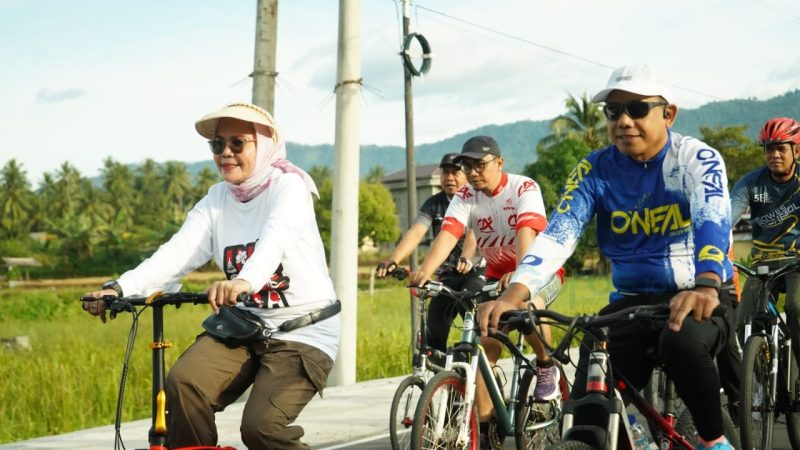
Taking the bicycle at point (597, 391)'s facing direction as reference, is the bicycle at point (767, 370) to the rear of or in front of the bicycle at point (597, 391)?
to the rear

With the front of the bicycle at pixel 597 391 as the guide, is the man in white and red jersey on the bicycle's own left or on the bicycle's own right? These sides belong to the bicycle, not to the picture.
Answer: on the bicycle's own right

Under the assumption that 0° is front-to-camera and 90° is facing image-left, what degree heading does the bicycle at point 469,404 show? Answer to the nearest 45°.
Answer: approximately 45°

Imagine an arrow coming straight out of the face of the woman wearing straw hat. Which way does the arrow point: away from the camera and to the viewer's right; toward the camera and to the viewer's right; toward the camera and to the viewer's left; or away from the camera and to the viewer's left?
toward the camera and to the viewer's left

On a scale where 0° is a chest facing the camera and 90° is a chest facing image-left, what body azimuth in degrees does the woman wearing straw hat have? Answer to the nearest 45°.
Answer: approximately 45°

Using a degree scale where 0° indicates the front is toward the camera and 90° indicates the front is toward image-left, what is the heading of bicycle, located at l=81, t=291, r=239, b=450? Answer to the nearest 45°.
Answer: approximately 45°

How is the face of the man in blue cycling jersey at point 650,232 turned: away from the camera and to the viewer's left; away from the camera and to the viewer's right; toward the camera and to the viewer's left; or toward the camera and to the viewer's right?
toward the camera and to the viewer's left

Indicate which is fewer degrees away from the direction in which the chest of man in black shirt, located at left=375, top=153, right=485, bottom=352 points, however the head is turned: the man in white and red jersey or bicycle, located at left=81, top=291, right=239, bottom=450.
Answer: the bicycle

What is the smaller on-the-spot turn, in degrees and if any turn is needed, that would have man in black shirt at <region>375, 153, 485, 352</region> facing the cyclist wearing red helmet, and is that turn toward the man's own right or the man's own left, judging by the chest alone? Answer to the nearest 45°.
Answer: approximately 135° to the man's own left

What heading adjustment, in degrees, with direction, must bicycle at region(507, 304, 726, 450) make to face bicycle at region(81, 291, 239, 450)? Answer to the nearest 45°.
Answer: approximately 45° to its right

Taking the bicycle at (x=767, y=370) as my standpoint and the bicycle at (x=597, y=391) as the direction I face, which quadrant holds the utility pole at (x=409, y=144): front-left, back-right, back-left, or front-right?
back-right

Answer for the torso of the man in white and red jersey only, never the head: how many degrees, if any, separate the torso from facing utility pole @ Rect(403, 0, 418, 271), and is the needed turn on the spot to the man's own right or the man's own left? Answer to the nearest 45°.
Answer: approximately 135° to the man's own right

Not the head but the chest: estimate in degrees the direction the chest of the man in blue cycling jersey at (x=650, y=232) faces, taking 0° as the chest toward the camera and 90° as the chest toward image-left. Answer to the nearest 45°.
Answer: approximately 45°
